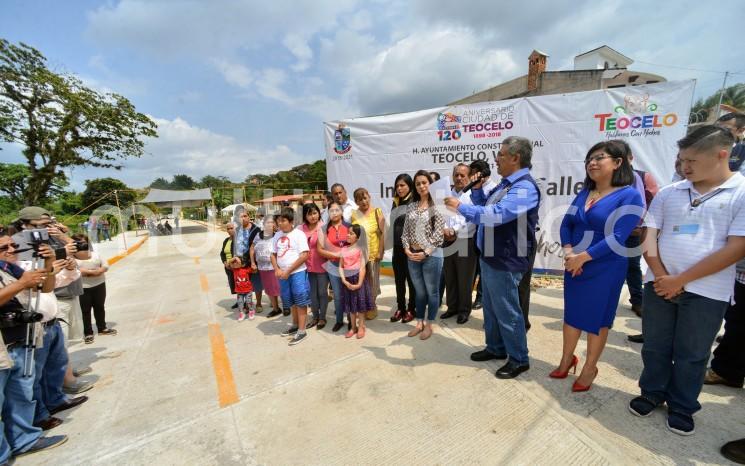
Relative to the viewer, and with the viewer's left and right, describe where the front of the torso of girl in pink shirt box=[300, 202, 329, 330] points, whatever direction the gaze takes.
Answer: facing the viewer and to the left of the viewer

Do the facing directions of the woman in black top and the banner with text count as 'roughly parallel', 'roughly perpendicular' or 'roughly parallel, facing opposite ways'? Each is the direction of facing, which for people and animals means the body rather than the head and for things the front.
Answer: roughly parallel

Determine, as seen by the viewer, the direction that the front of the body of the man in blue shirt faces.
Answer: to the viewer's left

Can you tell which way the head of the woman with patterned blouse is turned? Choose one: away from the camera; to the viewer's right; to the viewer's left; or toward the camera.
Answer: toward the camera

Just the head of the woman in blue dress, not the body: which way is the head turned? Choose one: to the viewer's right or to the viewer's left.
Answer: to the viewer's left

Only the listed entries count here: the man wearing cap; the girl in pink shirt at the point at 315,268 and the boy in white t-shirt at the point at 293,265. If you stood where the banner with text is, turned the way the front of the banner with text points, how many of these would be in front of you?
3

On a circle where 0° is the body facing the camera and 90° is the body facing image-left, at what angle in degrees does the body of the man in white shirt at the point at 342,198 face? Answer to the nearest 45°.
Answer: approximately 45°

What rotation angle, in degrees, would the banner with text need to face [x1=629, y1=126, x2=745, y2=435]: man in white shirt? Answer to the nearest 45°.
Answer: approximately 45° to its left

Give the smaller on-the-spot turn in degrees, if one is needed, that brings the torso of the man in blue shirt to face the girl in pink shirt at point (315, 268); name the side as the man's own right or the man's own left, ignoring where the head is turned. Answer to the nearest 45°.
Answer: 0° — they already face them

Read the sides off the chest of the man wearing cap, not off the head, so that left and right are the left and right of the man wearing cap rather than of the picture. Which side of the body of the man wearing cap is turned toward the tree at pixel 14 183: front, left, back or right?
left

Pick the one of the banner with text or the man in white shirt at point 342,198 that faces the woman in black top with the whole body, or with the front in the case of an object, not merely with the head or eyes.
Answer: the banner with text

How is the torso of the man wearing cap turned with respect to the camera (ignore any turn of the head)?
to the viewer's right

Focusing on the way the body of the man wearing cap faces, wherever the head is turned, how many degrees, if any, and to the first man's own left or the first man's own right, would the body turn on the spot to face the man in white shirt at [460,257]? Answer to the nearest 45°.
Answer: approximately 45° to the first man's own right

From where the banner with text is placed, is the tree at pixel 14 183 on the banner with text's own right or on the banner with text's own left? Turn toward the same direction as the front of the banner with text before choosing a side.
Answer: on the banner with text's own right

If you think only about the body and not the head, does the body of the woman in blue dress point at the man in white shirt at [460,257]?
no

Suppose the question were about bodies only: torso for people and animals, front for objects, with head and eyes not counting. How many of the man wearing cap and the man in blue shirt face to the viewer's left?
1

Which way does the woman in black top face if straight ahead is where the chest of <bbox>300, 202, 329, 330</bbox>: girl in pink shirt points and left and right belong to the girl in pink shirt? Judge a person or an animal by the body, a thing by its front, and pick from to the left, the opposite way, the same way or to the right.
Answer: the same way

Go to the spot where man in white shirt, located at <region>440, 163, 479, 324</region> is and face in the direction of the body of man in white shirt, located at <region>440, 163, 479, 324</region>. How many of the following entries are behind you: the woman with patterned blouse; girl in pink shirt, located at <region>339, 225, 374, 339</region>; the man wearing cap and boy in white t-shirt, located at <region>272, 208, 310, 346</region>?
0
